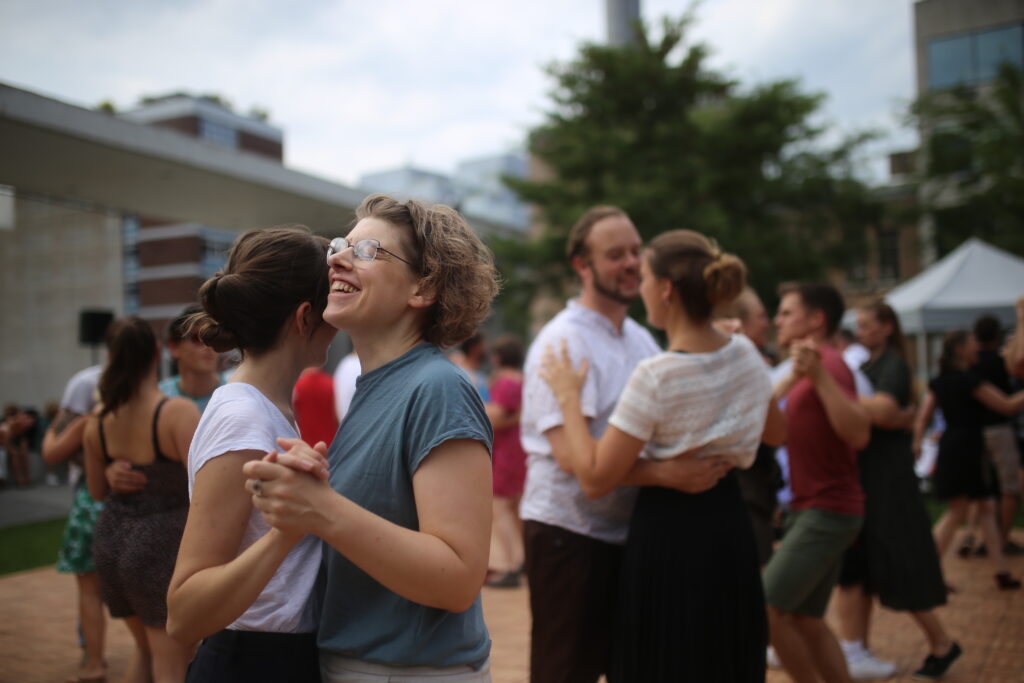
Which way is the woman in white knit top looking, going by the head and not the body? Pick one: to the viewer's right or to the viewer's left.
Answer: to the viewer's left

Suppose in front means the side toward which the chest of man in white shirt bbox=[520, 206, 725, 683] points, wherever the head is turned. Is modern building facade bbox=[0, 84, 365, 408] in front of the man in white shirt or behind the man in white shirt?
behind

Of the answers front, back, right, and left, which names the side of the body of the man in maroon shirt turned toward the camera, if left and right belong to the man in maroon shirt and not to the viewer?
left

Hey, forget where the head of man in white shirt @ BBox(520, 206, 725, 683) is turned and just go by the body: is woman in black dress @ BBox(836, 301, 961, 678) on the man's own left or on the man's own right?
on the man's own left

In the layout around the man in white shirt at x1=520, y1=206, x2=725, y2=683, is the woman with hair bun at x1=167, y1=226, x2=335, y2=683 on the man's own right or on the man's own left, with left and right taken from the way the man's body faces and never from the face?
on the man's own right

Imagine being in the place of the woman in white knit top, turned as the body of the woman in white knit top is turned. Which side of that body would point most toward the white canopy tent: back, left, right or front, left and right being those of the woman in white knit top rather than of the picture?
right

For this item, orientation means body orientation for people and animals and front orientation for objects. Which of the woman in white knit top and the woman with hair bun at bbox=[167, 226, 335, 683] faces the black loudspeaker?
the woman in white knit top

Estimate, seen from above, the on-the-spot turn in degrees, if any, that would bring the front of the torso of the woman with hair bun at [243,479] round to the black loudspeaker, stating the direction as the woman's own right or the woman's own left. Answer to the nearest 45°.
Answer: approximately 90° to the woman's own left

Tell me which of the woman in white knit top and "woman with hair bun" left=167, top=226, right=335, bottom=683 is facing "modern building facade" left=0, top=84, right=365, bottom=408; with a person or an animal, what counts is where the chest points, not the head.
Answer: the woman in white knit top

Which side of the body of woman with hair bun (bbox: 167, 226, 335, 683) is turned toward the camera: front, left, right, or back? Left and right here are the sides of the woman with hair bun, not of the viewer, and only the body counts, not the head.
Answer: right

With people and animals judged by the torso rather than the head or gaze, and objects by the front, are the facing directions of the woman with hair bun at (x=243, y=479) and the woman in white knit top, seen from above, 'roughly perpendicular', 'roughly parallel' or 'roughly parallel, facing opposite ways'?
roughly perpendicular

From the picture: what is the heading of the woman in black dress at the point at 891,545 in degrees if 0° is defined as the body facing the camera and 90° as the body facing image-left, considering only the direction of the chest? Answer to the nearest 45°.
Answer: approximately 90°
